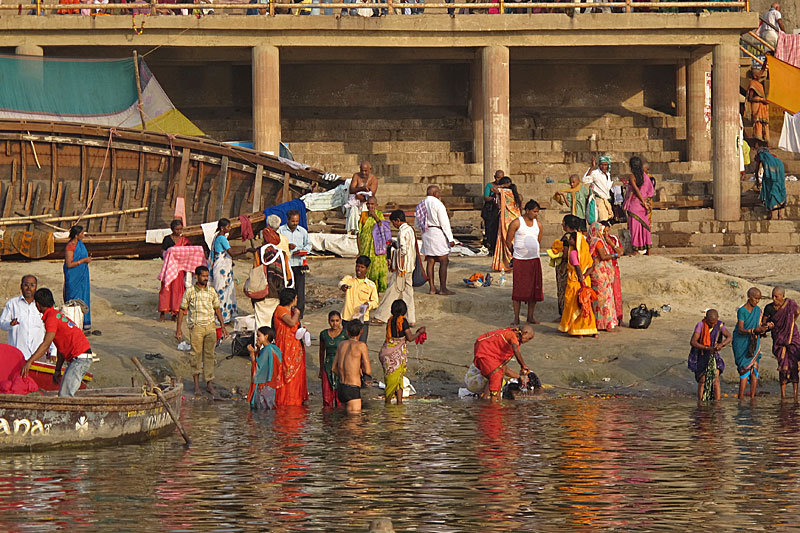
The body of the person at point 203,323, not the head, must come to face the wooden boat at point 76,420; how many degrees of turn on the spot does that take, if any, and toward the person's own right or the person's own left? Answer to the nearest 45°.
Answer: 0° — they already face it

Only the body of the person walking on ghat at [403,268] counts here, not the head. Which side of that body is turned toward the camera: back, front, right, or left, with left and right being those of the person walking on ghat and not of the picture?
left

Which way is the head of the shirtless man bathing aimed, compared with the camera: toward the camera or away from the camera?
away from the camera

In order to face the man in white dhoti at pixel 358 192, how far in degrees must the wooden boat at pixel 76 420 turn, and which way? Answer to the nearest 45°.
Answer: approximately 45° to its left

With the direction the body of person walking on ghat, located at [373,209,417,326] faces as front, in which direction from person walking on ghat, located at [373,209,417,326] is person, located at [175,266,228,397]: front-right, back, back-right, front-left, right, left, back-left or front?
front-left

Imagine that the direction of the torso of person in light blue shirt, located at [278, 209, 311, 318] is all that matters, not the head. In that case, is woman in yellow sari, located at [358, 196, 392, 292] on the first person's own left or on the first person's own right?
on the first person's own left

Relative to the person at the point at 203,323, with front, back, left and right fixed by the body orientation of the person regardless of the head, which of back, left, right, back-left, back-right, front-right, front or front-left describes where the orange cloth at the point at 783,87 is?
back-left

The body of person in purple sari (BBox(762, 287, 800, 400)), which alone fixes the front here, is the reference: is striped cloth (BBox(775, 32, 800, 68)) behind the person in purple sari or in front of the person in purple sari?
behind

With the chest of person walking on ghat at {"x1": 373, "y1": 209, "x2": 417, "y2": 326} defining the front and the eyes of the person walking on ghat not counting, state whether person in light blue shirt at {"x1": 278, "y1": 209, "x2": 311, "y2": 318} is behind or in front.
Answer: in front

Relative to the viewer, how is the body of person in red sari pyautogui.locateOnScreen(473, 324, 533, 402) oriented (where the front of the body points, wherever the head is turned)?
to the viewer's right

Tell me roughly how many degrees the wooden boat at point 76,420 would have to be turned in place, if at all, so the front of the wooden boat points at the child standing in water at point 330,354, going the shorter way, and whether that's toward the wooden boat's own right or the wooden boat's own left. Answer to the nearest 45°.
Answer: approximately 45° to the wooden boat's own left
